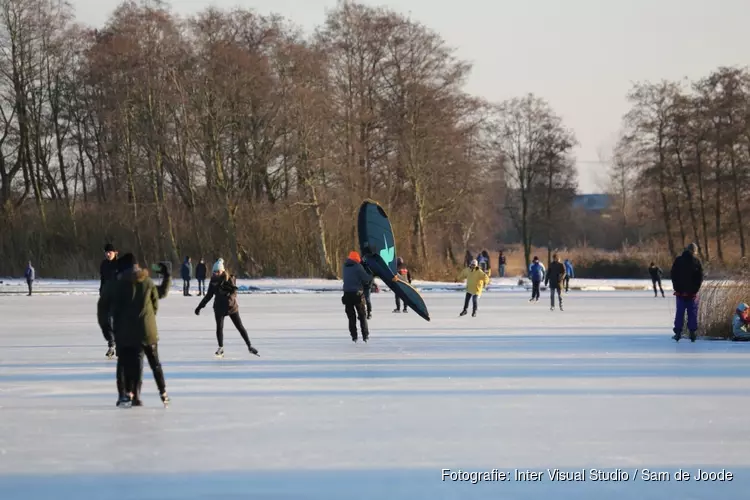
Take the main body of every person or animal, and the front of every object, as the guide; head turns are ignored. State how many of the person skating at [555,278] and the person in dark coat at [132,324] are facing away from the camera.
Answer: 1

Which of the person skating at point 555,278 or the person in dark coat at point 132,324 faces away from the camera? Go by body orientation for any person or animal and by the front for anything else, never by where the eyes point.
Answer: the person in dark coat

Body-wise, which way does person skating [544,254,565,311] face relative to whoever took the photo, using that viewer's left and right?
facing the viewer

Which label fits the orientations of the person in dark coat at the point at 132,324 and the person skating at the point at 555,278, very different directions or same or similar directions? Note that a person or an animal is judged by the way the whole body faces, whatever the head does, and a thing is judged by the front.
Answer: very different directions

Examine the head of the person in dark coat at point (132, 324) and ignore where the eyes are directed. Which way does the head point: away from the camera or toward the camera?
away from the camera

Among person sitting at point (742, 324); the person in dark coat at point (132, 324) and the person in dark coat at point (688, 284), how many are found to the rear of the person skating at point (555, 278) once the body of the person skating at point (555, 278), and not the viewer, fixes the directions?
0

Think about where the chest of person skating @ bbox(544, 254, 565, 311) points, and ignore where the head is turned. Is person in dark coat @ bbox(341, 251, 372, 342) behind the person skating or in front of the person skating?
in front
